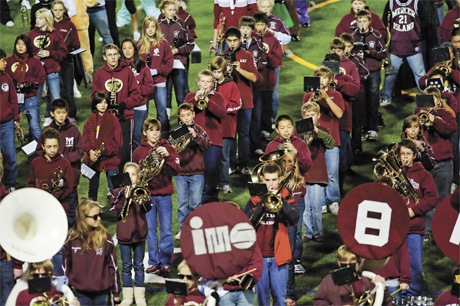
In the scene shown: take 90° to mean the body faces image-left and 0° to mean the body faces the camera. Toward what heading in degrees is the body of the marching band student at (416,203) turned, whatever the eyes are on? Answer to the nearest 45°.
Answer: approximately 45°

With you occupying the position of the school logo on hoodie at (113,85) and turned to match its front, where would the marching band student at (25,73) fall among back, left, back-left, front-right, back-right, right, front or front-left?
back-right

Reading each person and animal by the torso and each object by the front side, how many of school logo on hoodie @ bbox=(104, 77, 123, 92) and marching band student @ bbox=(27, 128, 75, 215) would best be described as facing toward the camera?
2

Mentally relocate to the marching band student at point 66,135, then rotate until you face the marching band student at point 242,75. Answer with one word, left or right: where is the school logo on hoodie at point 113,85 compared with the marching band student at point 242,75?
left

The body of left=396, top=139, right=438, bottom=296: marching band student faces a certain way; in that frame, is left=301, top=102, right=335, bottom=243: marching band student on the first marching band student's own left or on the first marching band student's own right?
on the first marching band student's own right
